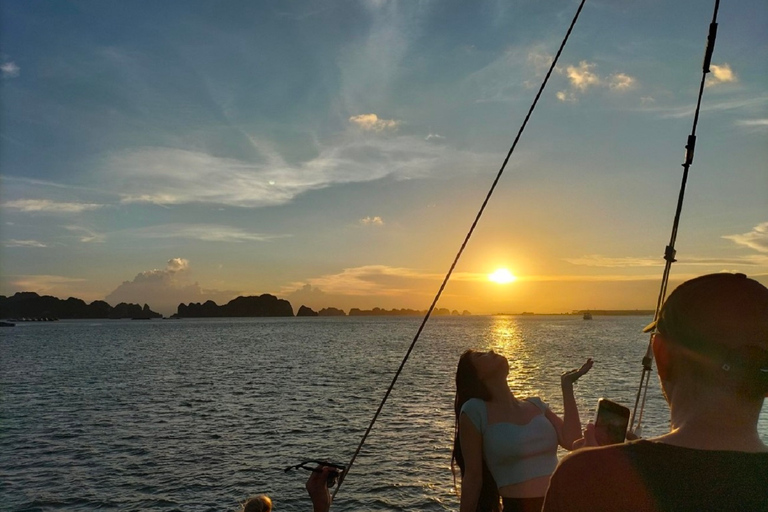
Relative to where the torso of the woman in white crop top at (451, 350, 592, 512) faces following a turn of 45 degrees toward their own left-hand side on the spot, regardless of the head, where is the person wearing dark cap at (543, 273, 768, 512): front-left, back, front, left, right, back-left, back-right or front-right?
right

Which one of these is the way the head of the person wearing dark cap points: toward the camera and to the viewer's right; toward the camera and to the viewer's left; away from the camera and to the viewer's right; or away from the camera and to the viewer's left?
away from the camera and to the viewer's left

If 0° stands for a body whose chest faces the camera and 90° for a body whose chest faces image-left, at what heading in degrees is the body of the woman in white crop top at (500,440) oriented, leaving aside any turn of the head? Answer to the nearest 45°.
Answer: approximately 315°
